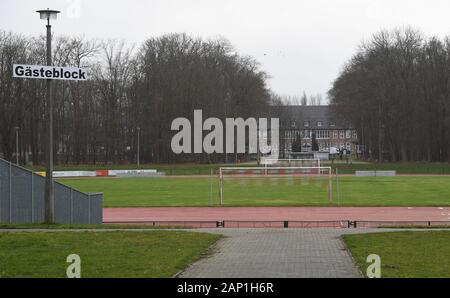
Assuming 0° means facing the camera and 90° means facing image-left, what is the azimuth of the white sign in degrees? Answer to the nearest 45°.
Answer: approximately 0°
